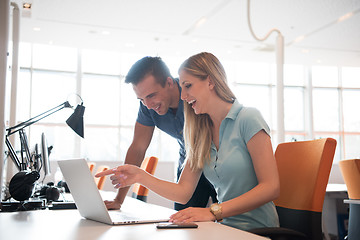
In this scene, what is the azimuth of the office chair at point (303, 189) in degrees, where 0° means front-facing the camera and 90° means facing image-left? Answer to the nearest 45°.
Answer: approximately 45°

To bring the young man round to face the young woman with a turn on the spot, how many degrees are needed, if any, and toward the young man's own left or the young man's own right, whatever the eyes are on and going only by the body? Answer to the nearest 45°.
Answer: approximately 90° to the young man's own left

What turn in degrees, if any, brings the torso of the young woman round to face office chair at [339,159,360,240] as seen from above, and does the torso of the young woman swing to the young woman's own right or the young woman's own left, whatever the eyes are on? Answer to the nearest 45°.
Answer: approximately 180°

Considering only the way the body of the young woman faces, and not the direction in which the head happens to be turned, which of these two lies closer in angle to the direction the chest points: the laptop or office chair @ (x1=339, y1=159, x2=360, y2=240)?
the laptop

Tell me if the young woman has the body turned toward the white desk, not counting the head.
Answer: yes

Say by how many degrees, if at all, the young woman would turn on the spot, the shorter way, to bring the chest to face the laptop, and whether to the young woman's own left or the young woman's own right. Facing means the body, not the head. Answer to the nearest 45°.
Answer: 0° — they already face it

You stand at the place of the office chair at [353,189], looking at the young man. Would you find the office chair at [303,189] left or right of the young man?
left

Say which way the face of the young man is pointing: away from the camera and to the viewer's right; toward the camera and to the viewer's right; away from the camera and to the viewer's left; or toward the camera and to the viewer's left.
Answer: toward the camera and to the viewer's left

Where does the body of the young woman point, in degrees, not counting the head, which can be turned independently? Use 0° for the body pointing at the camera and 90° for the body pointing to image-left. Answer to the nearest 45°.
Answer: approximately 45°

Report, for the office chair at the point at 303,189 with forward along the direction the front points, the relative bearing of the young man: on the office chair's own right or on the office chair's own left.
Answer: on the office chair's own right

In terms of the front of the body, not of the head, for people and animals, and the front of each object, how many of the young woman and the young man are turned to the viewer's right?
0

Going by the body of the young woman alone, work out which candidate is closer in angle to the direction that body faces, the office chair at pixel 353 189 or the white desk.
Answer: the white desk

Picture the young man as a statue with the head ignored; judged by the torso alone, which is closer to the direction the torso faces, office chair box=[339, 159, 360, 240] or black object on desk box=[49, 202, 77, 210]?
the black object on desk
